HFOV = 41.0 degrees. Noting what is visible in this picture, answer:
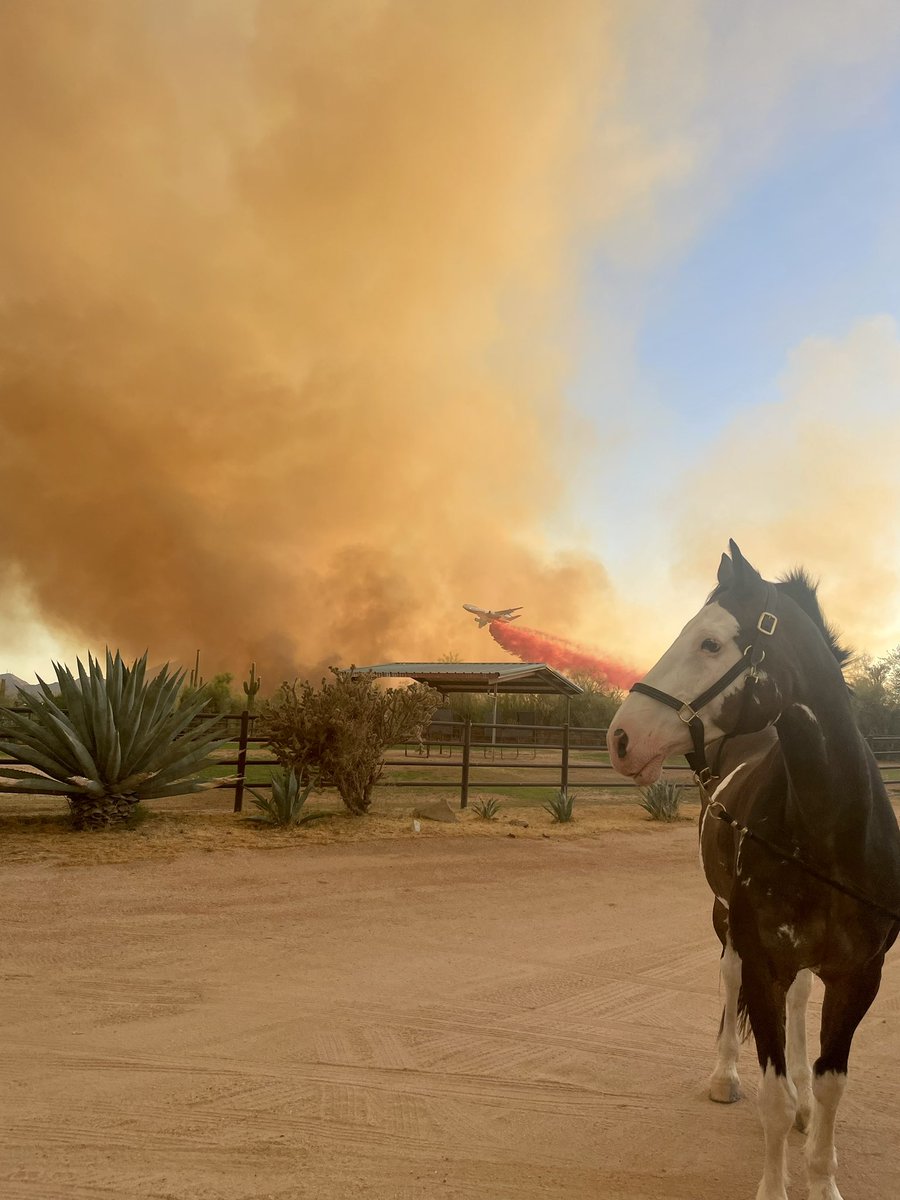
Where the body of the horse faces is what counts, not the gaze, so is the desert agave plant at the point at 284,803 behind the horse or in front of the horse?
behind

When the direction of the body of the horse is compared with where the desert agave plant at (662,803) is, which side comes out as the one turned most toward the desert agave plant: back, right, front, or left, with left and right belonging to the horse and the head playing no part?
back

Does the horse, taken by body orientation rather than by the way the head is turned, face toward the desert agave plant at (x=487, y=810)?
no

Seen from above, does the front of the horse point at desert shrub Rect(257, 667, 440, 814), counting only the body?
no

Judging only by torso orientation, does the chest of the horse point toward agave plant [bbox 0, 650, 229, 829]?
no

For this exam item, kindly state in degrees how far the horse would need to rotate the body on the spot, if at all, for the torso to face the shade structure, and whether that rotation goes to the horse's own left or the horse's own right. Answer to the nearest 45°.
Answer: approximately 180°

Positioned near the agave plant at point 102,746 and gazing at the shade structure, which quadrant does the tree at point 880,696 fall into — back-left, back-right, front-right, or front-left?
front-right

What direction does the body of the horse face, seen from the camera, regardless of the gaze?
toward the camera

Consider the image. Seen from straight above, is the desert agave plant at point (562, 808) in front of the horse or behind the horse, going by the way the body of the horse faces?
behind

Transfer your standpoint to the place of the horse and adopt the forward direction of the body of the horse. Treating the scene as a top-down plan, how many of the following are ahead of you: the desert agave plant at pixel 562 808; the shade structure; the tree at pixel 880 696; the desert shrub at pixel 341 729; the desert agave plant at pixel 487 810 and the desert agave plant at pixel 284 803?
0

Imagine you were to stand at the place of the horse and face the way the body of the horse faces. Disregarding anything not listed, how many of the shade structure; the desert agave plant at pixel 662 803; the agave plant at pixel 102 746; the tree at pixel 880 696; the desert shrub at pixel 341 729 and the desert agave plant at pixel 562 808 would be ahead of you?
0
